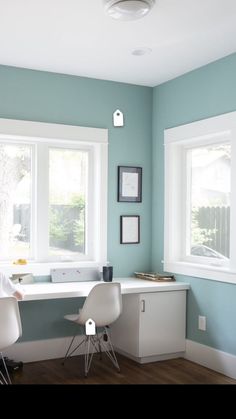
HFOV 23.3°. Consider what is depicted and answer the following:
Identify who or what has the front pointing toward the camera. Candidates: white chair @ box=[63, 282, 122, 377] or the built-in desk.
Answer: the built-in desk

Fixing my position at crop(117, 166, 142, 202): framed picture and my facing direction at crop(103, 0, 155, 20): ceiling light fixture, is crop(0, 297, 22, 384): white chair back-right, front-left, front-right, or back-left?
front-right

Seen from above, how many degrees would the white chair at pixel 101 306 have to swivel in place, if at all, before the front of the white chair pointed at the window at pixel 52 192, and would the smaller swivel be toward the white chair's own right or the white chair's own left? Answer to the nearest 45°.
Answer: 0° — it already faces it

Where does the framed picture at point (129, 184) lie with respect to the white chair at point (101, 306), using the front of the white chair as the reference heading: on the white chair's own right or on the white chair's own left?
on the white chair's own right

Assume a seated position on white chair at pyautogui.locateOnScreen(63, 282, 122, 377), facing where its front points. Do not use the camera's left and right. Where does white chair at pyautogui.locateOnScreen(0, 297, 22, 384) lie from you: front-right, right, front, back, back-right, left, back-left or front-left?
left

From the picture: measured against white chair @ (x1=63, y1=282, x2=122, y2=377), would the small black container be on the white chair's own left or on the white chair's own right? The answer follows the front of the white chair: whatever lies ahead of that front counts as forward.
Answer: on the white chair's own right

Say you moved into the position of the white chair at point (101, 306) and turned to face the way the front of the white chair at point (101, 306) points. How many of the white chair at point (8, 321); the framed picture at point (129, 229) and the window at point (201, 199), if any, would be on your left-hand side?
1

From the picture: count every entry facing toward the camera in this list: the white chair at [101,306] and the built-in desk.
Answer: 1

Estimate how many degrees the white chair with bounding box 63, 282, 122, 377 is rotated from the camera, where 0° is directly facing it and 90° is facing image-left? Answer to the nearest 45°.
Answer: approximately 135°
